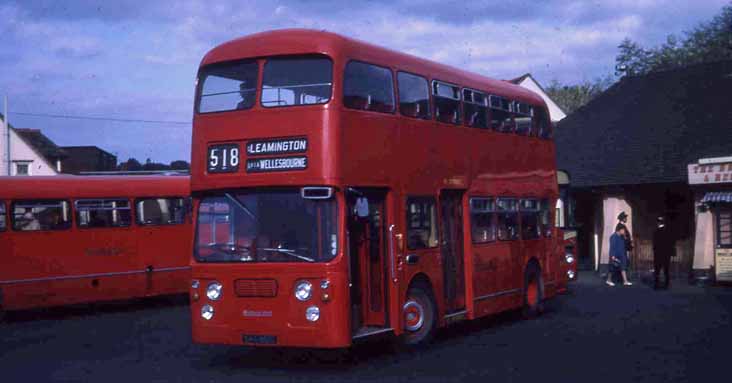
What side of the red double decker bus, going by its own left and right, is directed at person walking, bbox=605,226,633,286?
back

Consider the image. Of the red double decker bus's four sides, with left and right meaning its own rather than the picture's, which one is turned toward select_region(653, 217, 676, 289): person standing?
back

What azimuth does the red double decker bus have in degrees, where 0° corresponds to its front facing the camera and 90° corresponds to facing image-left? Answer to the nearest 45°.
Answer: approximately 45°

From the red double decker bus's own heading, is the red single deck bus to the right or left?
on its right
